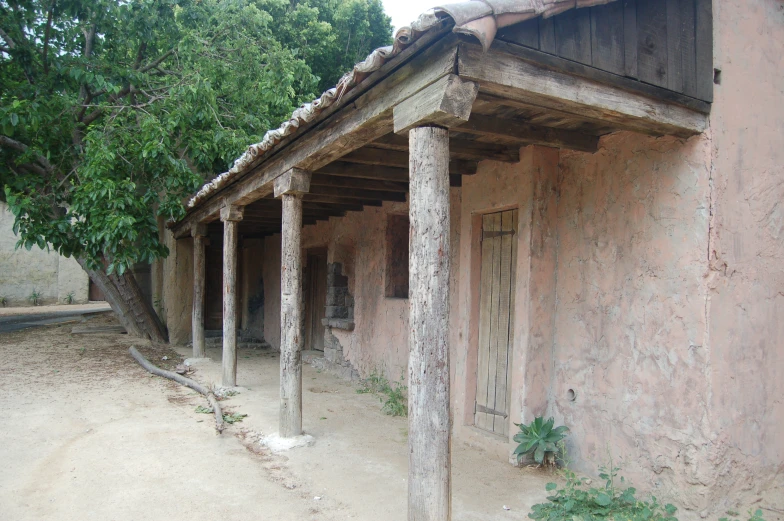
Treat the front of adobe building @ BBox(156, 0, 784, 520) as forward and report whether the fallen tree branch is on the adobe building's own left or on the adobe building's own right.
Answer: on the adobe building's own right

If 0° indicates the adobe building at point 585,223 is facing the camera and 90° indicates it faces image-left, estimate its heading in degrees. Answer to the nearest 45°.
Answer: approximately 45°

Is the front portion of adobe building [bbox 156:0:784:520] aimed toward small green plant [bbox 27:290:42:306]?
no

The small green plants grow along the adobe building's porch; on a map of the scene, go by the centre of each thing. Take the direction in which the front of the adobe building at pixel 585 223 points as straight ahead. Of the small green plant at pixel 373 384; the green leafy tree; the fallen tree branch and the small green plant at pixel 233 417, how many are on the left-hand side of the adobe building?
0

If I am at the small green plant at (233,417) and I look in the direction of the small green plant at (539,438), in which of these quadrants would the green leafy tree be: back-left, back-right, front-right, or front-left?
back-left

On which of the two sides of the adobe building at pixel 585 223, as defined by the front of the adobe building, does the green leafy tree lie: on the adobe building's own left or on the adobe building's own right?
on the adobe building's own right
